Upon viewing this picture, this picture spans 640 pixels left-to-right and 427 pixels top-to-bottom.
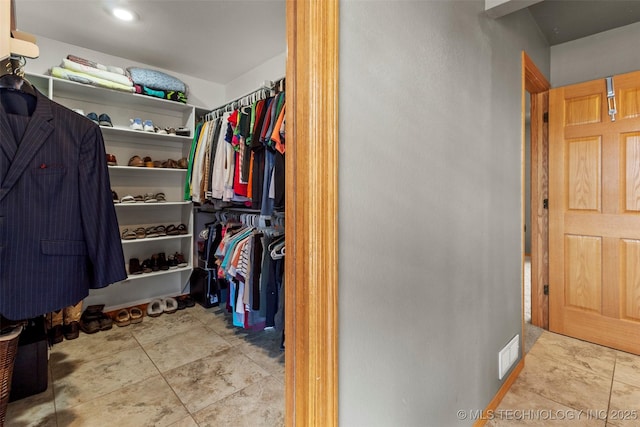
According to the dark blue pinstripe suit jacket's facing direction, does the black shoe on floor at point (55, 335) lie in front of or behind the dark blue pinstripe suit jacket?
behind

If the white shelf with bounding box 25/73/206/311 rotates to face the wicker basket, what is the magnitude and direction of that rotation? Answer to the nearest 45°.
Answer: approximately 45° to its right

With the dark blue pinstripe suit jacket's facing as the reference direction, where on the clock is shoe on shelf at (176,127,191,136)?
The shoe on shelf is roughly at 7 o'clock from the dark blue pinstripe suit jacket.

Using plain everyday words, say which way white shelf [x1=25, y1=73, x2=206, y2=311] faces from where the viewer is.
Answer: facing the viewer and to the right of the viewer

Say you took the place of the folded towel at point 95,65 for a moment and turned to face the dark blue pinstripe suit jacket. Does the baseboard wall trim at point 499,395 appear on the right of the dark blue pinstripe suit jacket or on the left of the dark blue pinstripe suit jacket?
left

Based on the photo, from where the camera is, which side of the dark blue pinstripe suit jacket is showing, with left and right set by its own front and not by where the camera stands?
front

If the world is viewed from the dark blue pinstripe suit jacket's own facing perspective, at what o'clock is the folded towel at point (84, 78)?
The folded towel is roughly at 6 o'clock from the dark blue pinstripe suit jacket.

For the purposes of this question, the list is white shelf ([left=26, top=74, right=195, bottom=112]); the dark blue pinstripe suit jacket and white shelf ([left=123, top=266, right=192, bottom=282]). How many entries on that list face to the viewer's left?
0
